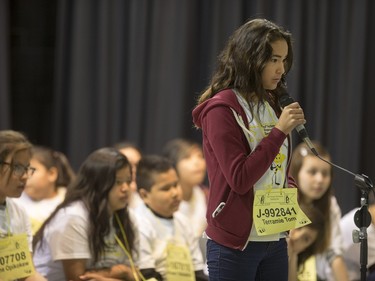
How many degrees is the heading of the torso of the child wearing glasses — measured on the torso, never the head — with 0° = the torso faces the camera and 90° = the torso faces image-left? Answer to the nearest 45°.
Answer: approximately 315°

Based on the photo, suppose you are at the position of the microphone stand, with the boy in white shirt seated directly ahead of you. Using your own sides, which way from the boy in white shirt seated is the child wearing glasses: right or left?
left

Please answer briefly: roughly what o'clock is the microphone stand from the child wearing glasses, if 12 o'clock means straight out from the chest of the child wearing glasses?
The microphone stand is roughly at 12 o'clock from the child wearing glasses.

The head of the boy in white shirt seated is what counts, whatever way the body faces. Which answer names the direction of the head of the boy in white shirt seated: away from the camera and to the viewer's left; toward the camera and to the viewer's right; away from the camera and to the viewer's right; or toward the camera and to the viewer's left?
toward the camera and to the viewer's right

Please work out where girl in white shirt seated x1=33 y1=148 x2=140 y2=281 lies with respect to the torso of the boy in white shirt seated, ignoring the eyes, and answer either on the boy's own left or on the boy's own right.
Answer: on the boy's own right

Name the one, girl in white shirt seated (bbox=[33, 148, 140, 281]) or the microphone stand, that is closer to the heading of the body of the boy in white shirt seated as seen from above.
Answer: the microphone stand

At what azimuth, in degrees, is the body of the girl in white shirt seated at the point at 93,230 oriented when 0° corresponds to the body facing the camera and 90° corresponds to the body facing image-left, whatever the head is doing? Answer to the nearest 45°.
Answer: approximately 315°

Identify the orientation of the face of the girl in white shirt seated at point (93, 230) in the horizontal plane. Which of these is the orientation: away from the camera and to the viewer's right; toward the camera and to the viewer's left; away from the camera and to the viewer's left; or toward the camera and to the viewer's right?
toward the camera and to the viewer's right

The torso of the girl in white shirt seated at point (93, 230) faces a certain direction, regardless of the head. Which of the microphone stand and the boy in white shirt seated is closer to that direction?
the microphone stand
